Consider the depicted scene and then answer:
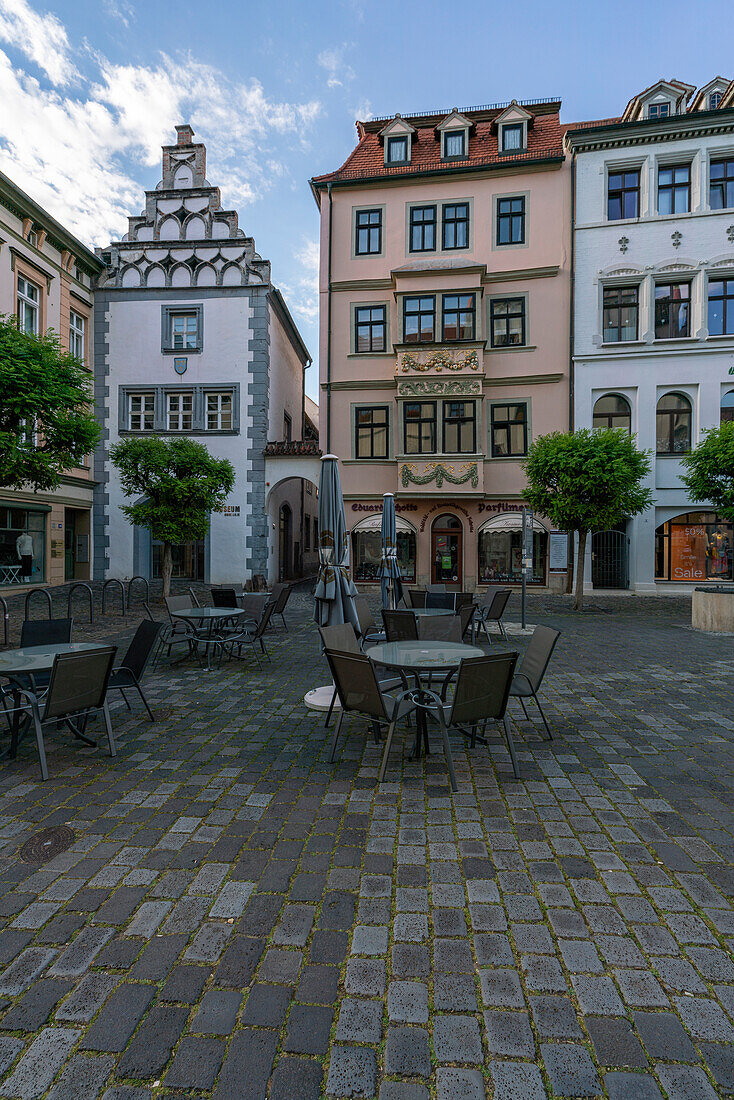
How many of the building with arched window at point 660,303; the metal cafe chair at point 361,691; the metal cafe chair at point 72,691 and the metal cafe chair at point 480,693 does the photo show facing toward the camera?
1

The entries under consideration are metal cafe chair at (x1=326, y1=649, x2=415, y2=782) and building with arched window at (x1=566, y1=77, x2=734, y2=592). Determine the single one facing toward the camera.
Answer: the building with arched window

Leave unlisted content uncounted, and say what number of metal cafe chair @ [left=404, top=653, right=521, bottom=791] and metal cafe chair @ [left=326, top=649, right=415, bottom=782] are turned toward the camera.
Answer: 0

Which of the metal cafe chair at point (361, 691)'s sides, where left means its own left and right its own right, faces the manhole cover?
back

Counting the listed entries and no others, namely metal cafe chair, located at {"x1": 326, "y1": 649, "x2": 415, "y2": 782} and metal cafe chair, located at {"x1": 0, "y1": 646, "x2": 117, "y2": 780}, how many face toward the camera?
0

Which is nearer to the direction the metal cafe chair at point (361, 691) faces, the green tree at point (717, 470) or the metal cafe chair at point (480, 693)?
the green tree

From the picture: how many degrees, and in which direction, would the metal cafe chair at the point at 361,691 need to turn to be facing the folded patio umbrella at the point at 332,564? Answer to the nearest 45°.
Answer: approximately 45° to its left

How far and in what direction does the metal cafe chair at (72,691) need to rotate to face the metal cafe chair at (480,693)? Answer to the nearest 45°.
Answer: approximately 180°

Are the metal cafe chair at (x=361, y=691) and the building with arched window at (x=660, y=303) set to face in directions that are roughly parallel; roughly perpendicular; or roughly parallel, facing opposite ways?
roughly parallel, facing opposite ways

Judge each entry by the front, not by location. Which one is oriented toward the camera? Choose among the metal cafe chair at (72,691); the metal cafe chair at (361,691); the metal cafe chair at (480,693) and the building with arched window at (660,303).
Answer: the building with arched window

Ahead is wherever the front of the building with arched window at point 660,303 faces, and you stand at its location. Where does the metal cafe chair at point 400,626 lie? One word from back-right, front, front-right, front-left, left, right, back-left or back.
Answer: front

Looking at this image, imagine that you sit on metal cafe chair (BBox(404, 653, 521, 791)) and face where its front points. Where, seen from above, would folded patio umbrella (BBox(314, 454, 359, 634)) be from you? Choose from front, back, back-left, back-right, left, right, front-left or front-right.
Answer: front

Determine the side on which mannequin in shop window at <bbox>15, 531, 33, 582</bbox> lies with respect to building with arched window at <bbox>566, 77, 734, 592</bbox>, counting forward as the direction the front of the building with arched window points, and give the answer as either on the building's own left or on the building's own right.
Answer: on the building's own right

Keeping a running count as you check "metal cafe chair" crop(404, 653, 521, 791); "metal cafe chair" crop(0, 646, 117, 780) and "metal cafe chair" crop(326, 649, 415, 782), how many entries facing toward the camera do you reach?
0

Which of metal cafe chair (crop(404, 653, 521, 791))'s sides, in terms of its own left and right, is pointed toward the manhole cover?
left

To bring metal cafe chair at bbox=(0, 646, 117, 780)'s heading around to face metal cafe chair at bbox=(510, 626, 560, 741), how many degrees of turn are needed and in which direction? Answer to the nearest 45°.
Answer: approximately 135° to its right

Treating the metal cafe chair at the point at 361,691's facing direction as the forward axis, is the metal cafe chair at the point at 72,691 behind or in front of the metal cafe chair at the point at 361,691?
behind

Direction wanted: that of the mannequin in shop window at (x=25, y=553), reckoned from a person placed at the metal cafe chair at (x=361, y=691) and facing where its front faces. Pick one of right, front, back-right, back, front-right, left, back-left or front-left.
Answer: left

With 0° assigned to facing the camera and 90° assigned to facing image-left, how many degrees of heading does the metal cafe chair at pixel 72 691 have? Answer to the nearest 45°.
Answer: approximately 135°

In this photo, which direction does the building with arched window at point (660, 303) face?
toward the camera
